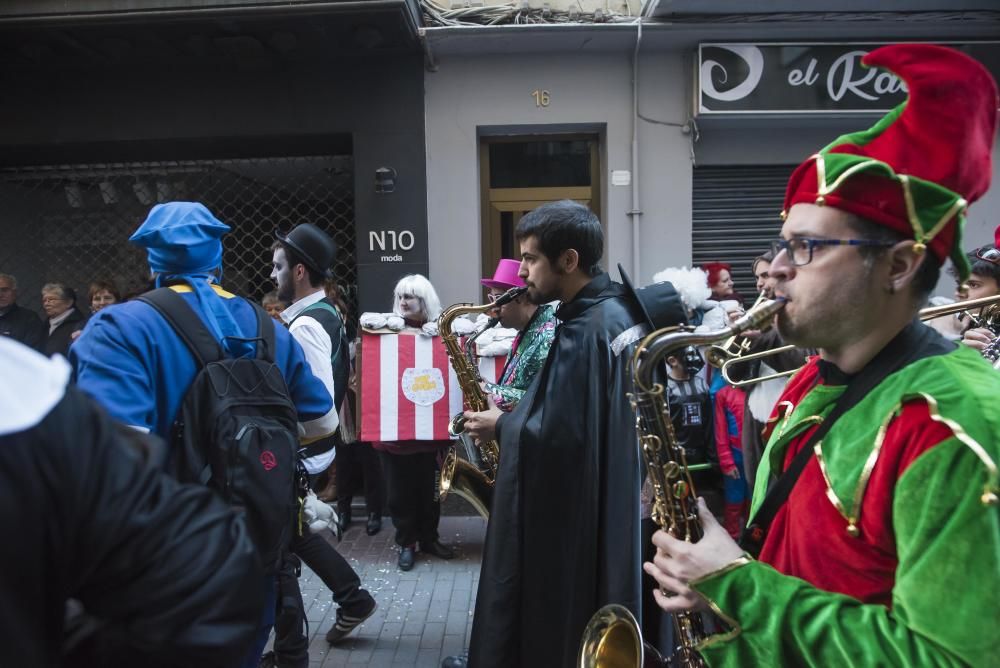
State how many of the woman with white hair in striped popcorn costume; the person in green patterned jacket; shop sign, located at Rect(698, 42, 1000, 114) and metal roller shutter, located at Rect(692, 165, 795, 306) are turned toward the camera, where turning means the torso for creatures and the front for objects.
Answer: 3

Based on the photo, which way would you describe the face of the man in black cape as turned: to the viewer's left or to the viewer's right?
to the viewer's left

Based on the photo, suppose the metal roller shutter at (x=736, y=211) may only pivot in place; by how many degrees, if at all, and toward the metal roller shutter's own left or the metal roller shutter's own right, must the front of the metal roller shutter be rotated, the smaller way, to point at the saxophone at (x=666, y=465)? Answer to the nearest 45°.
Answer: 0° — it already faces it

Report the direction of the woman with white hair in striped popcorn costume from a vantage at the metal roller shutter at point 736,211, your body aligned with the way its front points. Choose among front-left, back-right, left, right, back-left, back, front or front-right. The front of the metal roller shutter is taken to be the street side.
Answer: front-right

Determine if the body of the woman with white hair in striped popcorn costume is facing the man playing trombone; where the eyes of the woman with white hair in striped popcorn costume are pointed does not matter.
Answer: no

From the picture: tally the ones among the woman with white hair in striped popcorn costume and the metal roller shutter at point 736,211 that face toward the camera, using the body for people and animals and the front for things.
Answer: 2

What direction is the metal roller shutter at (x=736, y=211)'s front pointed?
toward the camera

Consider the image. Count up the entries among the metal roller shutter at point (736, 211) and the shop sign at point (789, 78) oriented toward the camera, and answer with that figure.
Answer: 2

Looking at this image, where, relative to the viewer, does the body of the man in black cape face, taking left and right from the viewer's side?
facing to the left of the viewer

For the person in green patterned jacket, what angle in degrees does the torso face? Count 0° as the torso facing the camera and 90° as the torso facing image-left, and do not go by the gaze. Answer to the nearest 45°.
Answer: approximately 90°

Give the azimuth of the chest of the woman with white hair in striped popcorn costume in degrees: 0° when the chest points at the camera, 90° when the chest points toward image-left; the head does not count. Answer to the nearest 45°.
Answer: approximately 0°

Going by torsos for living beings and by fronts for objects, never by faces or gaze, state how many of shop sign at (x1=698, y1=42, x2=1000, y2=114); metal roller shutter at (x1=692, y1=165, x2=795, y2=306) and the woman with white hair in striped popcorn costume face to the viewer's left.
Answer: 0

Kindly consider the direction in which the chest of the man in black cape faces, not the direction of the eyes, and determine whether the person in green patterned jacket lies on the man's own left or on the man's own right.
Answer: on the man's own right

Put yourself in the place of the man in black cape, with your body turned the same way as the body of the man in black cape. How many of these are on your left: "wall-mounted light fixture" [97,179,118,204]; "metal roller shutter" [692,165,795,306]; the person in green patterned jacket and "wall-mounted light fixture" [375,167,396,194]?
0

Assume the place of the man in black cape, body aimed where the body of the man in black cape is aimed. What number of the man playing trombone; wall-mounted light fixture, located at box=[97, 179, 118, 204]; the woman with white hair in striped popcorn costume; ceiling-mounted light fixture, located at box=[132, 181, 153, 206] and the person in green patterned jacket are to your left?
0

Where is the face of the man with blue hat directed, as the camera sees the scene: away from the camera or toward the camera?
away from the camera

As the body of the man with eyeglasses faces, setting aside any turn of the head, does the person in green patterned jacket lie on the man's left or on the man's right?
on the man's right

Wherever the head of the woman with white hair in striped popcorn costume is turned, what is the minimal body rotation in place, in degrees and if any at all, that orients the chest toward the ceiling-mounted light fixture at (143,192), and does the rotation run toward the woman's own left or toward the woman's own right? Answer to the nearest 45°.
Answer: approximately 135° to the woman's own right
